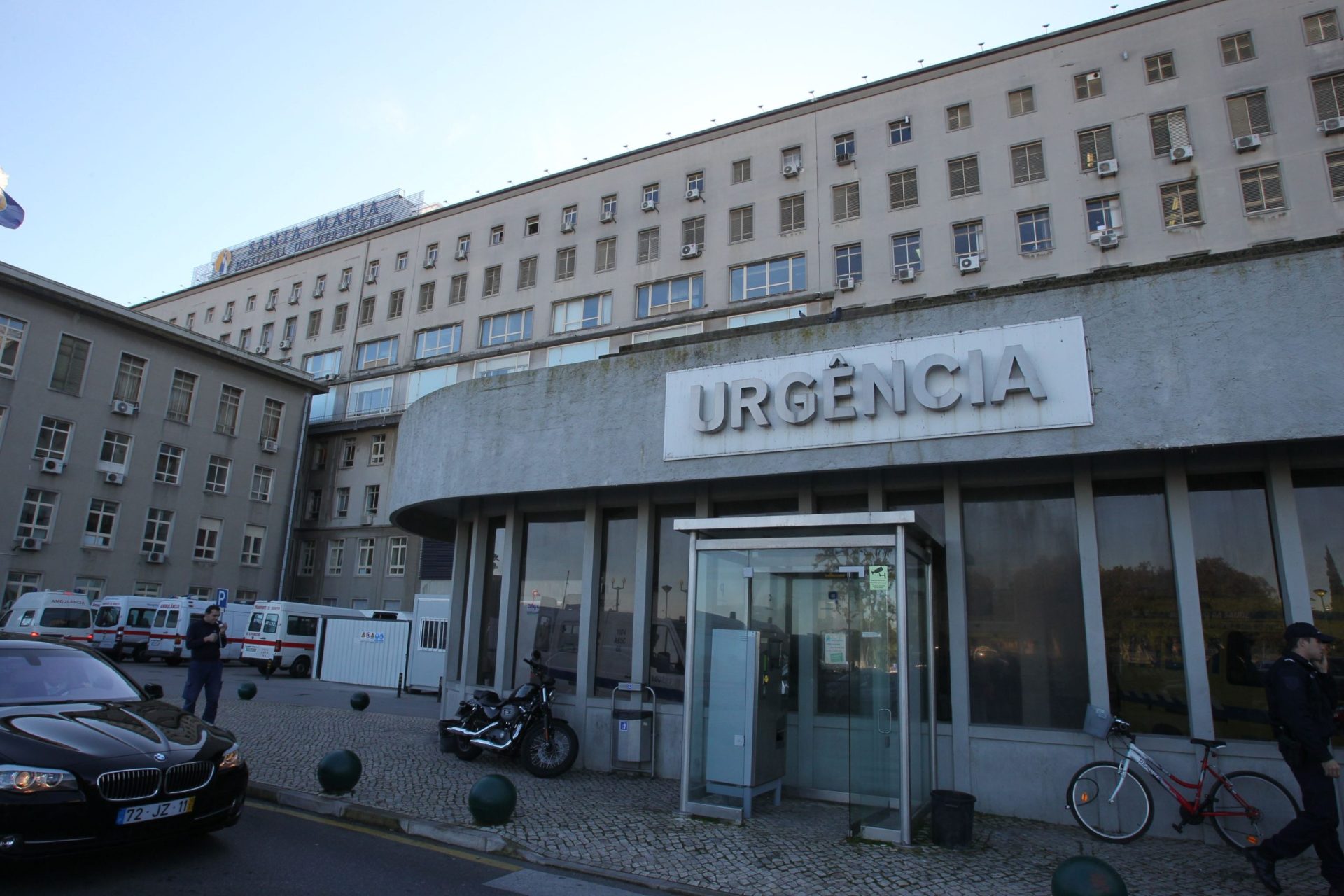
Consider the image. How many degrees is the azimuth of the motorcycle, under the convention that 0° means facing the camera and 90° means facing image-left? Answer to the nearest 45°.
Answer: approximately 315°

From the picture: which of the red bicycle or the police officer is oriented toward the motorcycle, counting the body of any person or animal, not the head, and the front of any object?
the red bicycle

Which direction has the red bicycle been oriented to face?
to the viewer's left

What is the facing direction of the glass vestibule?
toward the camera

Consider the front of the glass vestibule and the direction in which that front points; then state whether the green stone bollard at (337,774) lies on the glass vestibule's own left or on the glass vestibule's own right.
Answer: on the glass vestibule's own right

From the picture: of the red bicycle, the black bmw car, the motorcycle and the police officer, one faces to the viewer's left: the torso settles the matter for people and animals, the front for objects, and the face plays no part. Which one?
the red bicycle

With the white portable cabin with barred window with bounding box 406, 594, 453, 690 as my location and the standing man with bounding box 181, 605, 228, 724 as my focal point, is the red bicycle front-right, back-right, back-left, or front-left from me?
front-left

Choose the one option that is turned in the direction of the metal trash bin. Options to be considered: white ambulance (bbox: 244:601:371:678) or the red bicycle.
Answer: the red bicycle

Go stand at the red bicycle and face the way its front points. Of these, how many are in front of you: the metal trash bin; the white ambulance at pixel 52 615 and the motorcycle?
3

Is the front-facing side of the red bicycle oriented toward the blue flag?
yes

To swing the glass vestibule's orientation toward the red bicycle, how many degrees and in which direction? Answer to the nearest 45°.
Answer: approximately 90° to its left

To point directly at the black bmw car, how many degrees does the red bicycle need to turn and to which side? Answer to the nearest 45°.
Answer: approximately 45° to its left

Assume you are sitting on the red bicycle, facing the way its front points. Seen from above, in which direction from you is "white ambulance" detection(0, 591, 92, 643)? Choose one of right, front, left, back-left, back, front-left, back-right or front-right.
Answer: front
